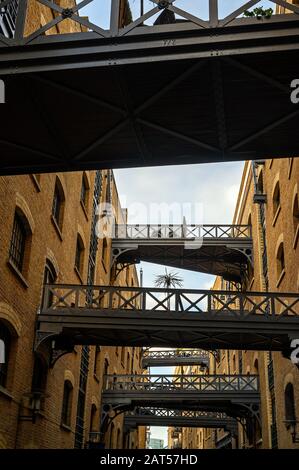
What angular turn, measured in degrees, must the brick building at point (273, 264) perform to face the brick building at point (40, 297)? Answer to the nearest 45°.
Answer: approximately 45° to its left

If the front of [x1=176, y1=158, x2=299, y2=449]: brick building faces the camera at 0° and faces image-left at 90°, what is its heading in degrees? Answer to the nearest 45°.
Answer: approximately 90°

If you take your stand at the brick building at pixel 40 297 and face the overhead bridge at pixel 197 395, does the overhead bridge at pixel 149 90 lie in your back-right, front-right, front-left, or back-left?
back-right

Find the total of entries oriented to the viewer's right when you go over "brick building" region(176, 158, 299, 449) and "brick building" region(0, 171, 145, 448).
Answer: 1

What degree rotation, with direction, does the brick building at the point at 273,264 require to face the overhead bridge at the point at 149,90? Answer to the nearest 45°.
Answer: approximately 90° to its left

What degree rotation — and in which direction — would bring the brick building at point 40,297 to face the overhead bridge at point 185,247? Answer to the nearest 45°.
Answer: approximately 45° to its left

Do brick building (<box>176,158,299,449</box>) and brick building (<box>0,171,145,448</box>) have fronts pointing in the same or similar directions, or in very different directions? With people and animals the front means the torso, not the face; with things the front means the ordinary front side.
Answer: very different directions

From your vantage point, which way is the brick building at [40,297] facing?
to the viewer's right
